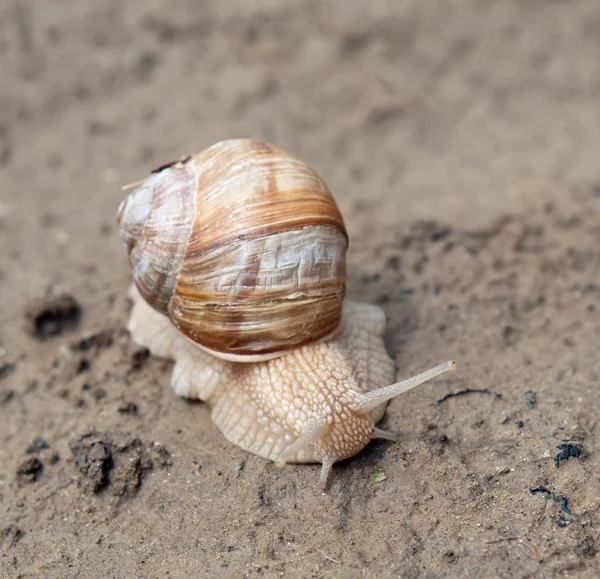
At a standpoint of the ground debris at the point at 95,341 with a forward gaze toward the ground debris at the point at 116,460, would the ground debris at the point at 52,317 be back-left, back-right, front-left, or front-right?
back-right

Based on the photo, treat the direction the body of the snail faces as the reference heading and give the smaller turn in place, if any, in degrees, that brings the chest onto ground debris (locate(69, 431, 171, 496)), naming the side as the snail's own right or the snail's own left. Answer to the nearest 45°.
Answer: approximately 90° to the snail's own right

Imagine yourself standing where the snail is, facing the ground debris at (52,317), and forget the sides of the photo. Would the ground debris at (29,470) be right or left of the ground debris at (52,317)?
left

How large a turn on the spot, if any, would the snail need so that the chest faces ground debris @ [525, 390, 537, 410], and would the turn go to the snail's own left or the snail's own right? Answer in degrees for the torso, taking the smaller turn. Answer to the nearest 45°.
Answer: approximately 45° to the snail's own left

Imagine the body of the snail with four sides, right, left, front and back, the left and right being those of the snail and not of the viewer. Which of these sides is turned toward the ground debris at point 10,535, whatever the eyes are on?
right

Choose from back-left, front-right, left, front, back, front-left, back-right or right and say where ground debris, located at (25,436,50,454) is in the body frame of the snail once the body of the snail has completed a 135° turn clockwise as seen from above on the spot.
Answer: front

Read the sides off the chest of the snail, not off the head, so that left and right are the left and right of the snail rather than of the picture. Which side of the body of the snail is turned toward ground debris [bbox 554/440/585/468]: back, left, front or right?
front

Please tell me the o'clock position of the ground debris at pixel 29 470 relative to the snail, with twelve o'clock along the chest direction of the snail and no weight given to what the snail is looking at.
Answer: The ground debris is roughly at 4 o'clock from the snail.

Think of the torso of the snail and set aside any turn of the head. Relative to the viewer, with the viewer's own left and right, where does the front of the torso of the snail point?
facing the viewer and to the right of the viewer

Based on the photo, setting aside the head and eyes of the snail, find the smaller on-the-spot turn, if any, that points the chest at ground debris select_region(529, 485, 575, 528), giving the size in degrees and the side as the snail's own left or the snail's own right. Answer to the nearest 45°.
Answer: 0° — it already faces it
